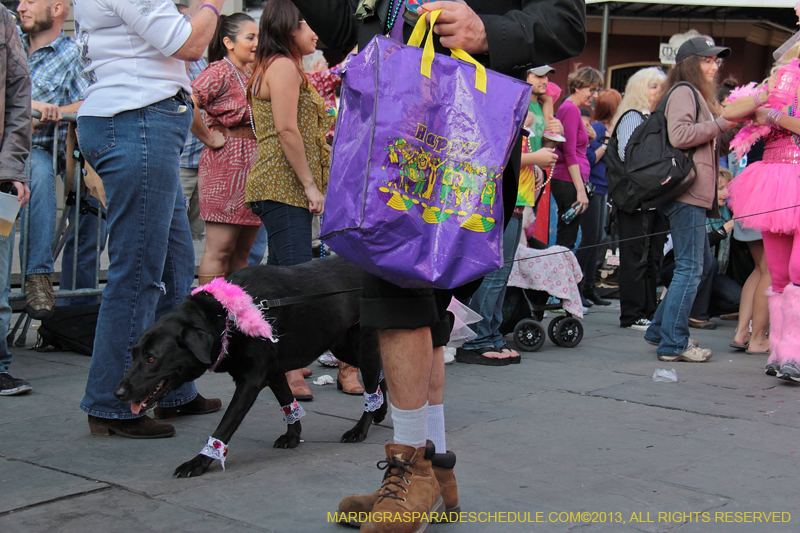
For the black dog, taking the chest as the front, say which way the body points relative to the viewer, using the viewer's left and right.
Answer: facing the viewer and to the left of the viewer

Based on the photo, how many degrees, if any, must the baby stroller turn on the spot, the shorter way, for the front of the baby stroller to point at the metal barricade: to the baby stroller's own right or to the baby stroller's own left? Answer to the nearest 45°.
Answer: approximately 180°

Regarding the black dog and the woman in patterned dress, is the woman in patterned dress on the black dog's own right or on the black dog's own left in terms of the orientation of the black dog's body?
on the black dog's own right

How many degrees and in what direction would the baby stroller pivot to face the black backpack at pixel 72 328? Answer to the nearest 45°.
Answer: approximately 135° to its right

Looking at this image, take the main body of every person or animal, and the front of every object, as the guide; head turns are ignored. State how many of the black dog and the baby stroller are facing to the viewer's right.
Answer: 1

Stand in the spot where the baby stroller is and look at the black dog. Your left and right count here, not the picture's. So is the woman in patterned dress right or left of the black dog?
right

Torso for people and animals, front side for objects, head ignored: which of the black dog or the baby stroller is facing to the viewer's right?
the baby stroller

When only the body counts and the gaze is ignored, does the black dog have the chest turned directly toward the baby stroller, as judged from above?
no

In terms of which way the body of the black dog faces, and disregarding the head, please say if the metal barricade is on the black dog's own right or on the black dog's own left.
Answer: on the black dog's own right
